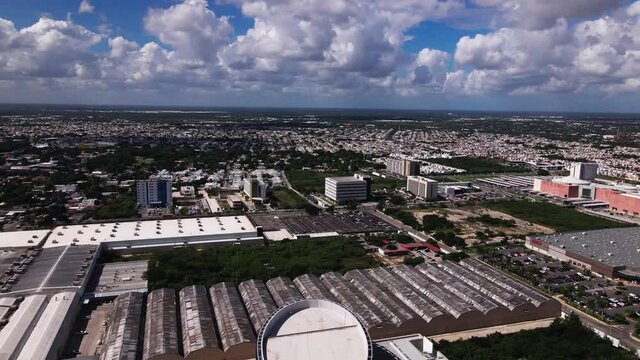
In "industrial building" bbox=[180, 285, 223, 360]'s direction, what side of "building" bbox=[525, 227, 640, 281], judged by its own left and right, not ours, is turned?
front

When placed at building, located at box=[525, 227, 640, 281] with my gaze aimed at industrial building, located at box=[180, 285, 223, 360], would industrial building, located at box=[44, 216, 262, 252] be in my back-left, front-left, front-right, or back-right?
front-right

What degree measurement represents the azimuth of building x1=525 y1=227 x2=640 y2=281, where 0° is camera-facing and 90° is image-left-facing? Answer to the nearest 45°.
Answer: approximately 45°

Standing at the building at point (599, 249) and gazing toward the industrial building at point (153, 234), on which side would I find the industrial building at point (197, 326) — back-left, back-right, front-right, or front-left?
front-left

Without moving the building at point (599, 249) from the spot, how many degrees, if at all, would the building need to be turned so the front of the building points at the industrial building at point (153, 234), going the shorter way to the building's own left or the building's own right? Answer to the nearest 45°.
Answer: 0° — it already faces it

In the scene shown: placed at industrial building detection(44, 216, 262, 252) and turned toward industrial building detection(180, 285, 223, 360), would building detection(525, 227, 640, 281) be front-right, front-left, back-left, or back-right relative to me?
front-left
